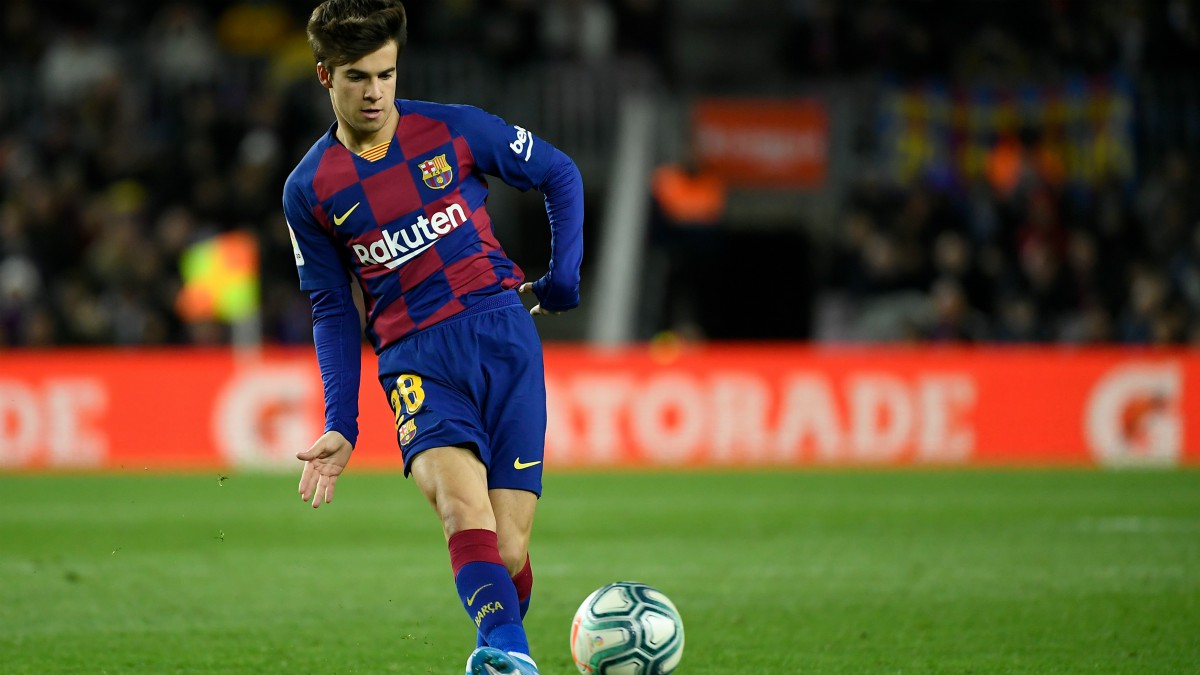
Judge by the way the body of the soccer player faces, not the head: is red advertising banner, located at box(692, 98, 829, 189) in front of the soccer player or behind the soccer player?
behind

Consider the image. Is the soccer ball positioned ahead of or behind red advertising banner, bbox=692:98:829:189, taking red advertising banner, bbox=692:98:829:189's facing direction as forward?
ahead

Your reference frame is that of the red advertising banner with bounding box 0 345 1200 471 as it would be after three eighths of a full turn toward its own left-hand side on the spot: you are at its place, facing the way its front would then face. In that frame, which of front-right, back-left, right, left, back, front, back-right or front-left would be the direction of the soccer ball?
back-right

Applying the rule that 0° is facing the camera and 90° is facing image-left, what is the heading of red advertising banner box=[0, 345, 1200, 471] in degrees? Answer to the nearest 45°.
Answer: approximately 0°

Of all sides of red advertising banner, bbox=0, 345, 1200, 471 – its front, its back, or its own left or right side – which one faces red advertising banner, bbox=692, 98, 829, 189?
back

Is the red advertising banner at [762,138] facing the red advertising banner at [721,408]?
yes

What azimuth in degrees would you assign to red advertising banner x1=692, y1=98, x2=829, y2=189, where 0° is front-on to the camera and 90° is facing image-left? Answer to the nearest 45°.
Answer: approximately 0°

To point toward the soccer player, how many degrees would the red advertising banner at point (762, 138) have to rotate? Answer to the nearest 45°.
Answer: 0° — it already faces them
